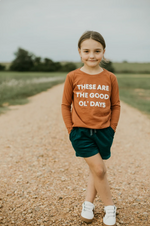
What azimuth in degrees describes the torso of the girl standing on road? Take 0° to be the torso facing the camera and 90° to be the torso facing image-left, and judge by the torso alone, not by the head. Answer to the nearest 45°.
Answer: approximately 0°
